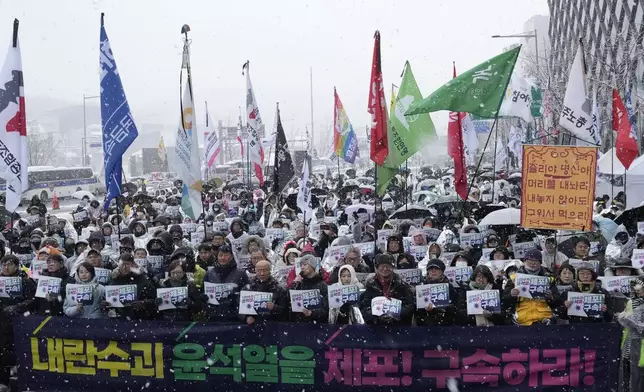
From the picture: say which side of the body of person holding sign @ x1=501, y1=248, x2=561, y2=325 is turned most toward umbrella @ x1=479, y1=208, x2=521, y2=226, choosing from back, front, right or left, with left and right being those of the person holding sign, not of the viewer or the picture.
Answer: back

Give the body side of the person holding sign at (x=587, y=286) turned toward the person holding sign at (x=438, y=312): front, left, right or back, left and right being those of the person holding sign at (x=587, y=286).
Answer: right

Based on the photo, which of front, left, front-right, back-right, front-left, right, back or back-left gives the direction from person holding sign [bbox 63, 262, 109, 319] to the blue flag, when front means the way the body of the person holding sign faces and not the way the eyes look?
back

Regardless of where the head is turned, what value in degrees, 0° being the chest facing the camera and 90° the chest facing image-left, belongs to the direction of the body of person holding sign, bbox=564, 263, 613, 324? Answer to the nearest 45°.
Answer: approximately 0°

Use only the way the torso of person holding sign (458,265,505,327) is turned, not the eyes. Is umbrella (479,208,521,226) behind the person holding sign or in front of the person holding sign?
behind

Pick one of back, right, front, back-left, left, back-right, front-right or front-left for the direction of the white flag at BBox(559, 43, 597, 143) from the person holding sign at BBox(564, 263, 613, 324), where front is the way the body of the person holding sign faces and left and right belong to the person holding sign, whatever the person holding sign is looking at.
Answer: back

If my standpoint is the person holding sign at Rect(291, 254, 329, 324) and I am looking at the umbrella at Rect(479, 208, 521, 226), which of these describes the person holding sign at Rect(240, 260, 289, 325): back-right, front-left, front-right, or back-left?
back-left
